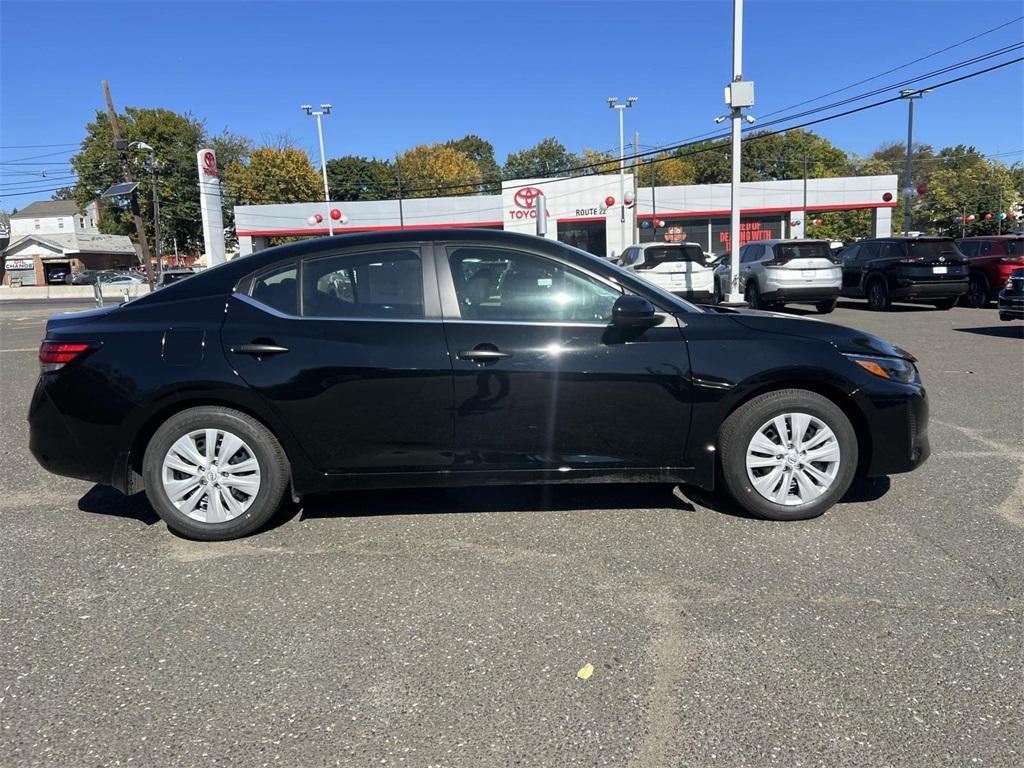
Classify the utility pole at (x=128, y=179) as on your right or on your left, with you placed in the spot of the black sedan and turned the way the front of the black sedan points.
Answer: on your left

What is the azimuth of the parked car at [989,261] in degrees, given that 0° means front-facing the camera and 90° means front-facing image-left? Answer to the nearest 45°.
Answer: approximately 135°

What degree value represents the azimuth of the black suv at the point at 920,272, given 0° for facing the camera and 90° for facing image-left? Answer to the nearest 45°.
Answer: approximately 135°

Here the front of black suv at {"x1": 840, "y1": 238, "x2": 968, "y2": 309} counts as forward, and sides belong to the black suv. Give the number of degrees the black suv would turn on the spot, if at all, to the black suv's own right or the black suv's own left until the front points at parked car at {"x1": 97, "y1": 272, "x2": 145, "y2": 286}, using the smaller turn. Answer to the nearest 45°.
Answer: approximately 45° to the black suv's own left

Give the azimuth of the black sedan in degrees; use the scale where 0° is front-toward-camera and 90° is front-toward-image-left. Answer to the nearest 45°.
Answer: approximately 270°

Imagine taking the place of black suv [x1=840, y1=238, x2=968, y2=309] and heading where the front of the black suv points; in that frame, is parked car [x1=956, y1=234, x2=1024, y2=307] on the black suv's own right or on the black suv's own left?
on the black suv's own right

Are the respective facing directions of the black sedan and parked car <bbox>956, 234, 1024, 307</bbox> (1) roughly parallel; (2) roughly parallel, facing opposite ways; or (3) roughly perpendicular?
roughly perpendicular

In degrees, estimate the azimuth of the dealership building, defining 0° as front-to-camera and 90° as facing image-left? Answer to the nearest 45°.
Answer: approximately 0°

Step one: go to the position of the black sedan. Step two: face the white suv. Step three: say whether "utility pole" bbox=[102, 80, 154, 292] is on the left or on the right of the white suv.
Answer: left
